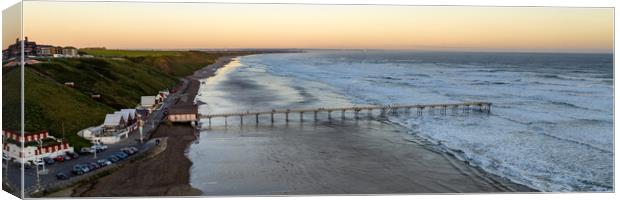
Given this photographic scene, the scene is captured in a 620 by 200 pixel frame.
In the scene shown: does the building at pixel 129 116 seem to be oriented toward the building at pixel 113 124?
no

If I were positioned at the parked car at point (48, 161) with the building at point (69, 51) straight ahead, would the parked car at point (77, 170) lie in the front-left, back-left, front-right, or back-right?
back-right

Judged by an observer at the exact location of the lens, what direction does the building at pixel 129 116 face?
facing the viewer and to the right of the viewer

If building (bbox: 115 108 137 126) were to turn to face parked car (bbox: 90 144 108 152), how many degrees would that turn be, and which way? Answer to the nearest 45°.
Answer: approximately 45° to its right

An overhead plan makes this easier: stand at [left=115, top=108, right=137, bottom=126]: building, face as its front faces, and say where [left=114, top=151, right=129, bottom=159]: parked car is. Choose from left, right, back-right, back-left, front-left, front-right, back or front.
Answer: front-right

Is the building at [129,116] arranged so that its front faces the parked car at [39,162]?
no
